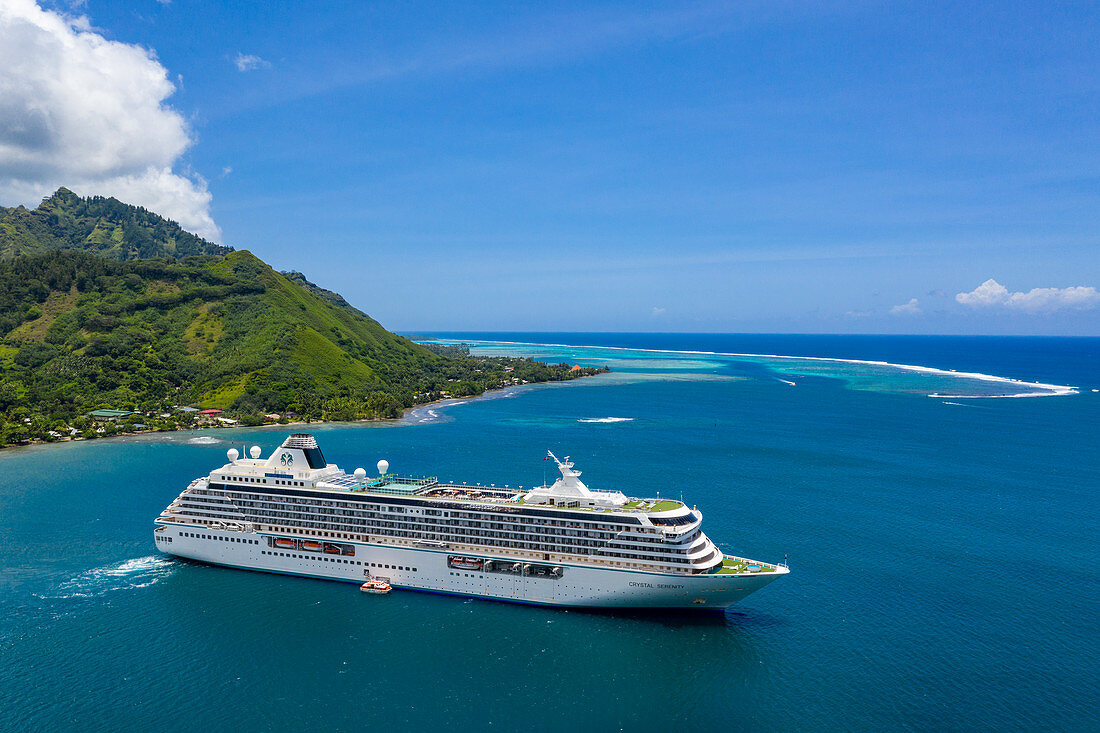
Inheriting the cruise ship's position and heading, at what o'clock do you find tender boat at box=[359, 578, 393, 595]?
The tender boat is roughly at 5 o'clock from the cruise ship.

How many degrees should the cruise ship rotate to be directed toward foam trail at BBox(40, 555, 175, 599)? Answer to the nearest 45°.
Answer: approximately 135° to its right

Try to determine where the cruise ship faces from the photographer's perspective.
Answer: facing the viewer and to the right of the viewer
